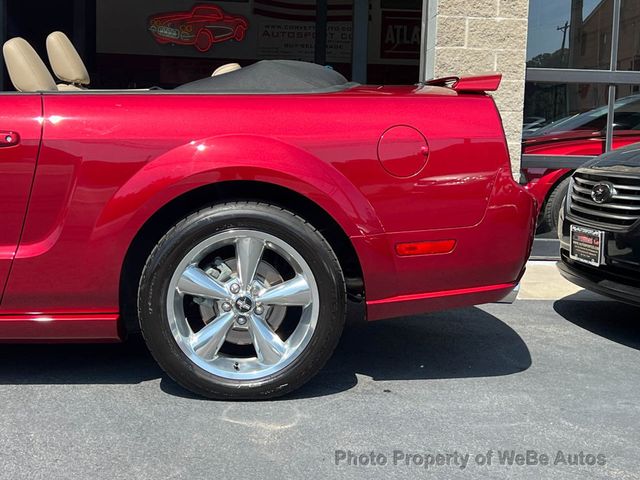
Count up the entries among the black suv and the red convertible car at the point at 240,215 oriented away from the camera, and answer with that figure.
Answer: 0

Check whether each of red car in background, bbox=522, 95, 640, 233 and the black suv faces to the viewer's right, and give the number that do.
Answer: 0

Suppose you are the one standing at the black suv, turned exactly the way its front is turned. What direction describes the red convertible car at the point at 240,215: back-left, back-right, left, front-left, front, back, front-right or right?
front

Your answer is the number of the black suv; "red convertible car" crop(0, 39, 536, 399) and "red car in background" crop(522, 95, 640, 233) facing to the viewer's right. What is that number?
0

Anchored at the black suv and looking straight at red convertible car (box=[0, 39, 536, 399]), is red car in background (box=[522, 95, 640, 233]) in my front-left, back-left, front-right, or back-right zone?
back-right

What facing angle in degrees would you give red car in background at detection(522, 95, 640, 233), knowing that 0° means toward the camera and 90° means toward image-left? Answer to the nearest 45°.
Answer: approximately 45°

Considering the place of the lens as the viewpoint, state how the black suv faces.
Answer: facing the viewer and to the left of the viewer

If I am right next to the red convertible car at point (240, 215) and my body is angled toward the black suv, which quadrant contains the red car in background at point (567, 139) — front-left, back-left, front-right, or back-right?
front-left

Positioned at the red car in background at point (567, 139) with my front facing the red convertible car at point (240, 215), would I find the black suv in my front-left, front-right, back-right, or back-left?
front-left

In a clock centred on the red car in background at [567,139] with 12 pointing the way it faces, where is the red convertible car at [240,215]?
The red convertible car is roughly at 11 o'clock from the red car in background.

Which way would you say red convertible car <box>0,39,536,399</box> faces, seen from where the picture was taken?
facing to the left of the viewer

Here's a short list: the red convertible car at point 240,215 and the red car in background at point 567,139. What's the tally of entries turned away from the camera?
0

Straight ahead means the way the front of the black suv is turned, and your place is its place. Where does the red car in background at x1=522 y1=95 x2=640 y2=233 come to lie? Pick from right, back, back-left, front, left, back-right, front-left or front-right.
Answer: back-right

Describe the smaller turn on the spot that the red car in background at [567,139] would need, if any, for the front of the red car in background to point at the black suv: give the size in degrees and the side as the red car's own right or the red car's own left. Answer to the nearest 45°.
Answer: approximately 45° to the red car's own left

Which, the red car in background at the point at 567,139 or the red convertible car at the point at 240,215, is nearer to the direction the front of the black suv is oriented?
the red convertible car

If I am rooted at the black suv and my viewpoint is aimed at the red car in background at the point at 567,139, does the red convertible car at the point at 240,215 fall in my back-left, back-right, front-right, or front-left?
back-left
